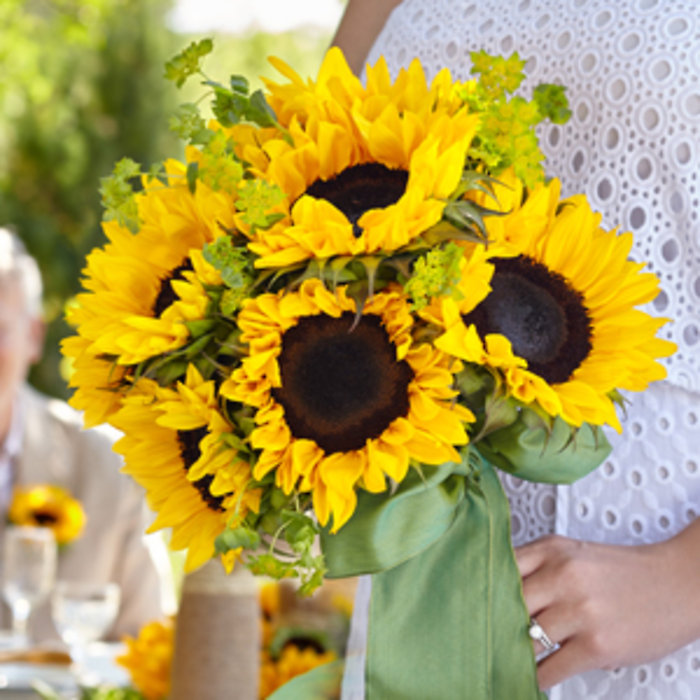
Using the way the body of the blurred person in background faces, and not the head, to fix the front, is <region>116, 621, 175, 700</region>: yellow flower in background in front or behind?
in front

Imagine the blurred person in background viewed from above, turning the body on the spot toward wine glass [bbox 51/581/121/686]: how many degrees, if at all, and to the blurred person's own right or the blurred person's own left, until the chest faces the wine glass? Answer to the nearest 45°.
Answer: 0° — they already face it

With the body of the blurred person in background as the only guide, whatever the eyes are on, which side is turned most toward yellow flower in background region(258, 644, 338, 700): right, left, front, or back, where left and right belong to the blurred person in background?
front

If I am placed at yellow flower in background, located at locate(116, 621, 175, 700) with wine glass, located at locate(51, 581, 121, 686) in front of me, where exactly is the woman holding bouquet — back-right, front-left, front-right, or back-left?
back-left

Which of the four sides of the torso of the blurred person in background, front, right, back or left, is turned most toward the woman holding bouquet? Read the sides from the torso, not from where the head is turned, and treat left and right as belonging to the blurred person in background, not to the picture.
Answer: front
